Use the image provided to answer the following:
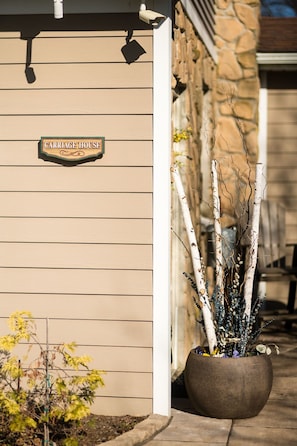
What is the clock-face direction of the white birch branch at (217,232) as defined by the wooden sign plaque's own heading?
The white birch branch is roughly at 9 o'clock from the wooden sign plaque.

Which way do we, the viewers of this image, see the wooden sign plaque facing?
facing the viewer

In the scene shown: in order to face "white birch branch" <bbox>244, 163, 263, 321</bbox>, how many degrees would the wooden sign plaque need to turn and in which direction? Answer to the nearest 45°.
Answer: approximately 90° to its left
